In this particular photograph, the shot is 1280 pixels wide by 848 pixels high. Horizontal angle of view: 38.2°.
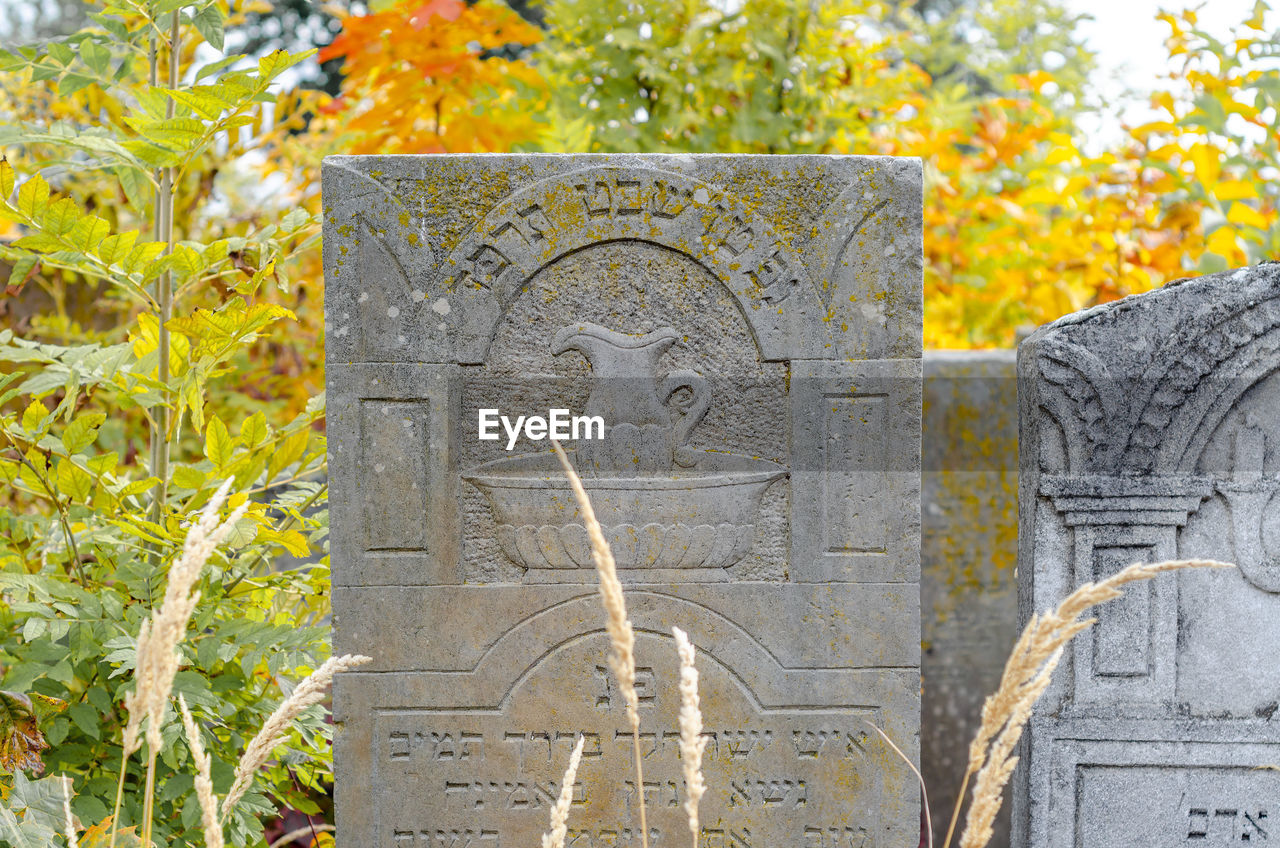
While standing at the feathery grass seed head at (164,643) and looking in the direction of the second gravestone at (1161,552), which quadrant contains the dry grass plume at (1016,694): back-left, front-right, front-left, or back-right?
front-right

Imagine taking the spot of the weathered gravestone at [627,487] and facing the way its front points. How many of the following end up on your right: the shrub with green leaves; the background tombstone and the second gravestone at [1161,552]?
1

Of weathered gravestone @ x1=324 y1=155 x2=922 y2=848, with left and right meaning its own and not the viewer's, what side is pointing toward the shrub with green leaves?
right

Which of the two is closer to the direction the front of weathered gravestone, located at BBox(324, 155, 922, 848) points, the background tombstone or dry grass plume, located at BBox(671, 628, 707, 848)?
the dry grass plume

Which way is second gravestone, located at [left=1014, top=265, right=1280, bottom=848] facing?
toward the camera

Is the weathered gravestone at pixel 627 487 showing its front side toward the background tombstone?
no

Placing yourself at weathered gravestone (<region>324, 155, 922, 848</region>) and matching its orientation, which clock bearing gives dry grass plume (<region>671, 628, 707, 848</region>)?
The dry grass plume is roughly at 12 o'clock from the weathered gravestone.

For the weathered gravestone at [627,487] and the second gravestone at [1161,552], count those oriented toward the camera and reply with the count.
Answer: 2

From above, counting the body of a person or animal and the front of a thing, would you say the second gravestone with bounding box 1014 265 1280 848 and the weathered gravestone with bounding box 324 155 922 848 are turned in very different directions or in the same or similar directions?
same or similar directions

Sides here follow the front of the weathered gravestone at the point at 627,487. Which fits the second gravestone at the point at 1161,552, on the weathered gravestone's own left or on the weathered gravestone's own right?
on the weathered gravestone's own left

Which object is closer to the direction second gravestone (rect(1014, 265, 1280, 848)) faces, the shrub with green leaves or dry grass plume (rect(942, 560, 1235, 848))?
the dry grass plume

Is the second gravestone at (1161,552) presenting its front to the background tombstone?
no

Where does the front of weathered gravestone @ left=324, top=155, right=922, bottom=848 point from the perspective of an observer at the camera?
facing the viewer

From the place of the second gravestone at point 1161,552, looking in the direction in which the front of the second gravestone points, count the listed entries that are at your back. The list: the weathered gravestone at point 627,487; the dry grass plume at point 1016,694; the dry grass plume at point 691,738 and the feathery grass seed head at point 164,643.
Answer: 0

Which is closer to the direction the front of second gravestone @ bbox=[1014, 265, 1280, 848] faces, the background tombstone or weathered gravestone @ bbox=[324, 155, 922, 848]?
the weathered gravestone
